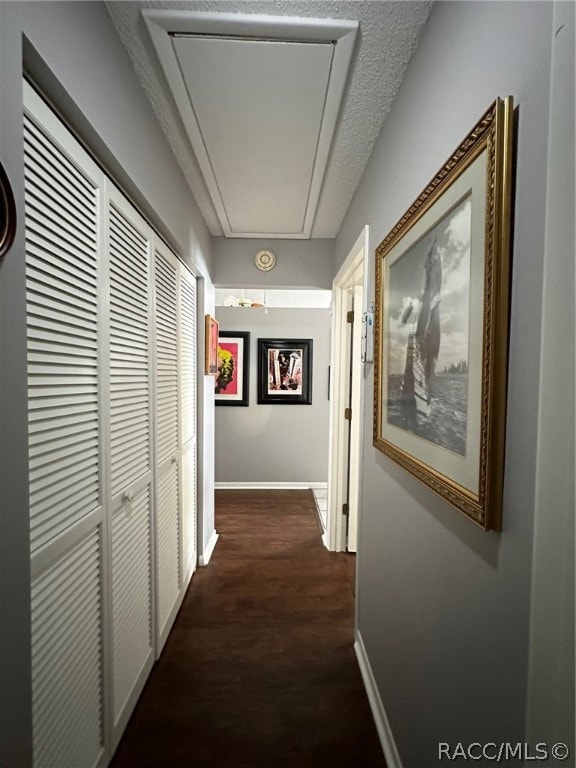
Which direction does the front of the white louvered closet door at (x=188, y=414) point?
to the viewer's right

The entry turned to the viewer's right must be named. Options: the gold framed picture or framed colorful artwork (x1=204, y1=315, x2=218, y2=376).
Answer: the framed colorful artwork

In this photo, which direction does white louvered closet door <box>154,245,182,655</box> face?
to the viewer's right

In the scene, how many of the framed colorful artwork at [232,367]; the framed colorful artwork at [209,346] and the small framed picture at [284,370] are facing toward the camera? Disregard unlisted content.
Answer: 2

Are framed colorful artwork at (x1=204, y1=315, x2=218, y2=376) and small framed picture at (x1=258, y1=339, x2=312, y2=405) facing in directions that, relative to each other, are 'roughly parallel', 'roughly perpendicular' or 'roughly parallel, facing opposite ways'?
roughly perpendicular

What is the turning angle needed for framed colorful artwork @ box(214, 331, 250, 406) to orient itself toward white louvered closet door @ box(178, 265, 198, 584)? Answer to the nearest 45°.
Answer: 0° — it already faces it

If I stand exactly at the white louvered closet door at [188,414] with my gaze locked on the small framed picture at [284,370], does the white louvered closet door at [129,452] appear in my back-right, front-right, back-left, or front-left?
back-right

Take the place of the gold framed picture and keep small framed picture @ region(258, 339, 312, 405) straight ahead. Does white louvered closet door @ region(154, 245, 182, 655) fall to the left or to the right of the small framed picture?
left

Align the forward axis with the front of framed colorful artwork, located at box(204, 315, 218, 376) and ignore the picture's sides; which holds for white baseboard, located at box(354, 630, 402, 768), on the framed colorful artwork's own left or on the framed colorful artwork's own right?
on the framed colorful artwork's own right

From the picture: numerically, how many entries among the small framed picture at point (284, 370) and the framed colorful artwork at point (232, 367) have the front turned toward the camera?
2

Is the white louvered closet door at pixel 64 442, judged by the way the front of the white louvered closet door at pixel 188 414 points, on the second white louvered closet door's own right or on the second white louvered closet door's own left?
on the second white louvered closet door's own right

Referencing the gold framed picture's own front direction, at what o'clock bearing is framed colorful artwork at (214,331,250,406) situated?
The framed colorful artwork is roughly at 3 o'clock from the gold framed picture.
